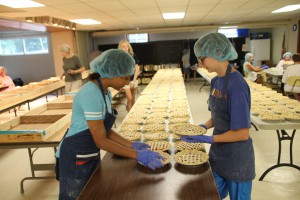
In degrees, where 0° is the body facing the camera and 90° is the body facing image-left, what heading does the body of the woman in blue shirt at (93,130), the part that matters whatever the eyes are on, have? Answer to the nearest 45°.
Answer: approximately 270°

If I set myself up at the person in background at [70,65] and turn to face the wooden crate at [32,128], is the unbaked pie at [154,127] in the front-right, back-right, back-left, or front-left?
front-left

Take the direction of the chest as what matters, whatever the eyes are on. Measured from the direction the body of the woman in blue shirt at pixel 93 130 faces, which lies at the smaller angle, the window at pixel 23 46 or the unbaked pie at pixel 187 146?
the unbaked pie

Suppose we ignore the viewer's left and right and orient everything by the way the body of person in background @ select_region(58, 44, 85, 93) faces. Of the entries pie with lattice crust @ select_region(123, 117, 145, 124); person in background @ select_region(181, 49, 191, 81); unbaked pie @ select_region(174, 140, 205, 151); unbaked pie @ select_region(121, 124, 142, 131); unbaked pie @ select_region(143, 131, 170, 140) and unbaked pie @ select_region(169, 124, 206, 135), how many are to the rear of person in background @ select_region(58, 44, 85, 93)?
1

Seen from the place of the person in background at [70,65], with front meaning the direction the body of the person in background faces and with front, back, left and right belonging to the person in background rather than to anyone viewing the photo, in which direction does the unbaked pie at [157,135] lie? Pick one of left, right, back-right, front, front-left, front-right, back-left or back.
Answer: front-left

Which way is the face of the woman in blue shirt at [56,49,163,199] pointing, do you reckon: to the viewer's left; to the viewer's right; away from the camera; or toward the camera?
to the viewer's right

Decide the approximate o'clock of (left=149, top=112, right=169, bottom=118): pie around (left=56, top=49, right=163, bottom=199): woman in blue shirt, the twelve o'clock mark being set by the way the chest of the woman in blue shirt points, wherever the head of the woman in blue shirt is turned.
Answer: The pie is roughly at 10 o'clock from the woman in blue shirt.

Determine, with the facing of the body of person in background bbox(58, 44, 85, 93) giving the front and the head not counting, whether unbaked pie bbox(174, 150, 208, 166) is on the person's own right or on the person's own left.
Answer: on the person's own left

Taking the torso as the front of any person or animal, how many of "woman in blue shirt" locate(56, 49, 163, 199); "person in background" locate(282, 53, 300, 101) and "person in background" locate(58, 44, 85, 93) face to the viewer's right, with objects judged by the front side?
1

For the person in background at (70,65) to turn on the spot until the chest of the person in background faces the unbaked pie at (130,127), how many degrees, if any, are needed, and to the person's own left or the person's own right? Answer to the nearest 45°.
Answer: approximately 45° to the person's own left
